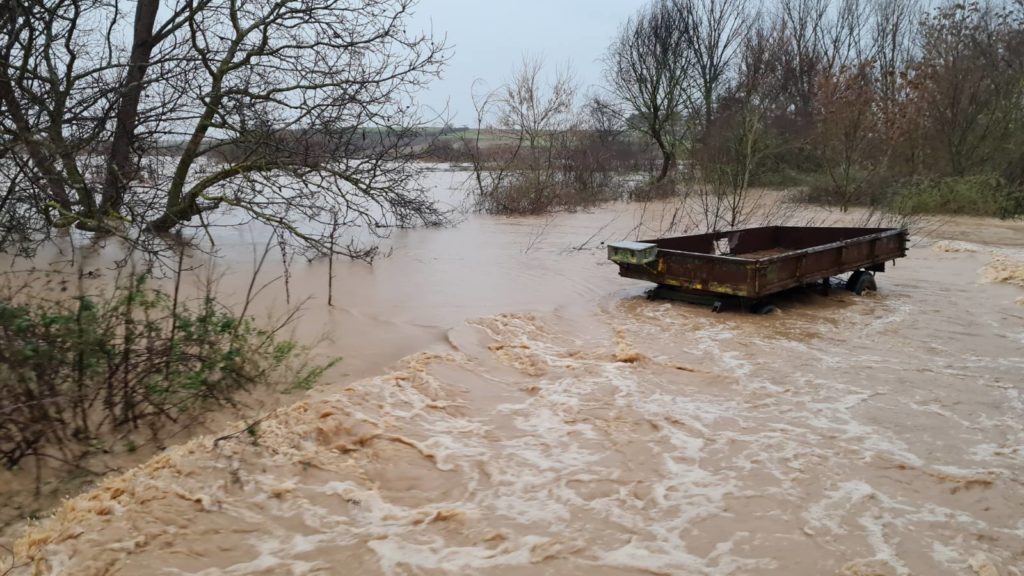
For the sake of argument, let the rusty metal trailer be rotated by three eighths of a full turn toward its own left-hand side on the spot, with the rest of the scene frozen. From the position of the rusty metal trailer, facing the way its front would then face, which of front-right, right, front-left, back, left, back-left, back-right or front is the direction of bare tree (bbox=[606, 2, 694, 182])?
left

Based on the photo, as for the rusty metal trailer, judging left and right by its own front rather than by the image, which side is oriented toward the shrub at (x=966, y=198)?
back

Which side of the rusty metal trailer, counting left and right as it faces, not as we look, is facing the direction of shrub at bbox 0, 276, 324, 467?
front

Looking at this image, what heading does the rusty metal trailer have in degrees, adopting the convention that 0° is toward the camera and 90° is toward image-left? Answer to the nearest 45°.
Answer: approximately 45°
